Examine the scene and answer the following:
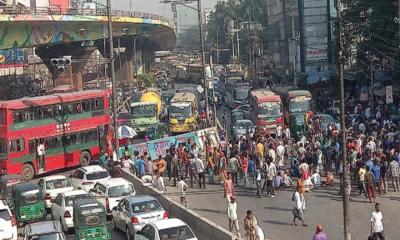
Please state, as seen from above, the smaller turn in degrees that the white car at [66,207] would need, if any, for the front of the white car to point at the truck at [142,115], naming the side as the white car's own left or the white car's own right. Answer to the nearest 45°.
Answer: approximately 45° to the white car's own right

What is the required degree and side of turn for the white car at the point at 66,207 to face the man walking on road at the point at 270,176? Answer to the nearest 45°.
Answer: approximately 135° to its right

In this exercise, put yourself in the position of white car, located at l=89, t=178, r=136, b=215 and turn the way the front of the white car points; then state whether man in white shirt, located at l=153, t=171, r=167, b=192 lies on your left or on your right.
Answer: on your right

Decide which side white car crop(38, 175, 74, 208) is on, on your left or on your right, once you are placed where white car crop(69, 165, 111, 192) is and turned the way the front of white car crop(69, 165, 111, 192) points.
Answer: on your left

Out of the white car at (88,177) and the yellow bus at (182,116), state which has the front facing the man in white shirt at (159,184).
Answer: the yellow bus

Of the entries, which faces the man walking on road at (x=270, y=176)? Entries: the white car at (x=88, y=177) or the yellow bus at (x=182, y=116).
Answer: the yellow bus

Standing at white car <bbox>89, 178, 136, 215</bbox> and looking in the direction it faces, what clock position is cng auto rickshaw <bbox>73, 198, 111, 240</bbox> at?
The cng auto rickshaw is roughly at 8 o'clock from the white car.

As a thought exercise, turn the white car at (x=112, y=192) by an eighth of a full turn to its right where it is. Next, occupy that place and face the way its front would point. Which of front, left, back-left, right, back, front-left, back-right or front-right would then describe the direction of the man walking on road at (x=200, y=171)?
front-right

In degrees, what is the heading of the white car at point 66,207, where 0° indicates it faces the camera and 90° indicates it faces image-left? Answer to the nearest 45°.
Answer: approximately 135°
